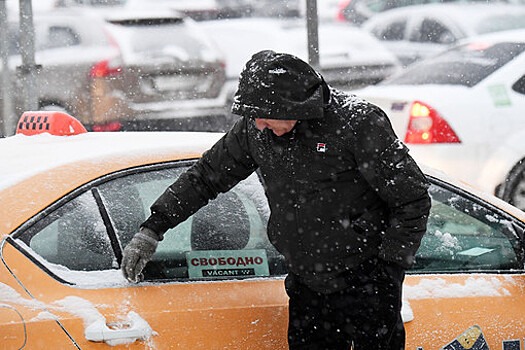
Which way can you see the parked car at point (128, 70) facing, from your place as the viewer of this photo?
facing away from the viewer and to the left of the viewer

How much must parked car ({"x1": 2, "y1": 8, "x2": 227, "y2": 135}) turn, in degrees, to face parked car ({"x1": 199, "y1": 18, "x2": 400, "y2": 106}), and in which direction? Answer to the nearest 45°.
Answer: approximately 90° to its right

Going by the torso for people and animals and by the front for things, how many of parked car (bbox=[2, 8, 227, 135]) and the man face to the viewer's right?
0

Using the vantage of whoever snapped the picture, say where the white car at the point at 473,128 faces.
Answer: facing away from the viewer and to the right of the viewer

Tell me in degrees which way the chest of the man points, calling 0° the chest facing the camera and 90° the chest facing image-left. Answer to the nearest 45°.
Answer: approximately 45°

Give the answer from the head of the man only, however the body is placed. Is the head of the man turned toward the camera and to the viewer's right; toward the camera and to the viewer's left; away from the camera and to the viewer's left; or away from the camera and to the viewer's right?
toward the camera and to the viewer's left

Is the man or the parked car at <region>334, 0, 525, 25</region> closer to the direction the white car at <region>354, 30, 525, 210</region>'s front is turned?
the parked car

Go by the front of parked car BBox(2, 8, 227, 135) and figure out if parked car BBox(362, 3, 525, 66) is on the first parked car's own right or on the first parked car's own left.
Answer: on the first parked car's own right

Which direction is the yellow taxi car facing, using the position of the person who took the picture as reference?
facing to the right of the viewer
